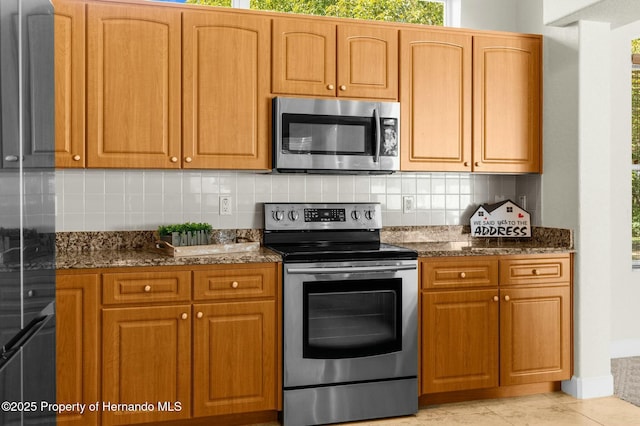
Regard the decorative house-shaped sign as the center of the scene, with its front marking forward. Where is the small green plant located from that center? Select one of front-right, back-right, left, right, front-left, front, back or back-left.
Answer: front-right

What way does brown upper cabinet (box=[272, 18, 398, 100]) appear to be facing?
toward the camera

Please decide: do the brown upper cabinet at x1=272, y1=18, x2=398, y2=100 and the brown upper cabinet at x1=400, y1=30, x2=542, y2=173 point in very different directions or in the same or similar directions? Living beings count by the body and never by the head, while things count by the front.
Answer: same or similar directions

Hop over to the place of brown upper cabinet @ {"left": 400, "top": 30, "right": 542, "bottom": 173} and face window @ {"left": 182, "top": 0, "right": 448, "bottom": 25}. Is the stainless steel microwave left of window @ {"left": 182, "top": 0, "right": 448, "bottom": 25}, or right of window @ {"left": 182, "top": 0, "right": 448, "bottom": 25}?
left

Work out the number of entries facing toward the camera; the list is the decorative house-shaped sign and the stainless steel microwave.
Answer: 2

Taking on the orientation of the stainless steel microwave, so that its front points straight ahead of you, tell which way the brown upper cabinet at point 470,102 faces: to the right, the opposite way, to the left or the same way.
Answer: the same way

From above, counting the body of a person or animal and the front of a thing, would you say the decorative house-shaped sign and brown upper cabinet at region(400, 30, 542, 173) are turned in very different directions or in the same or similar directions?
same or similar directions

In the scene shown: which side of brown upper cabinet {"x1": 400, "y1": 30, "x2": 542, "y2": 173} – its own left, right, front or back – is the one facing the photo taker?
front

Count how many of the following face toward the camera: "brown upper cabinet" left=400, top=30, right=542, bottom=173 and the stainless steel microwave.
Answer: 2

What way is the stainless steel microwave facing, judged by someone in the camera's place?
facing the viewer

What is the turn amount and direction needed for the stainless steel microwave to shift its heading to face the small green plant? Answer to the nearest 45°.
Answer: approximately 90° to its right

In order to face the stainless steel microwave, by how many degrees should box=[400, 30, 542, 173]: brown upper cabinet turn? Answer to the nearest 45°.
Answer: approximately 45° to its right

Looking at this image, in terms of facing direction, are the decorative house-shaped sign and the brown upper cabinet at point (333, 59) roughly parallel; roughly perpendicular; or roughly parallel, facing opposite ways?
roughly parallel

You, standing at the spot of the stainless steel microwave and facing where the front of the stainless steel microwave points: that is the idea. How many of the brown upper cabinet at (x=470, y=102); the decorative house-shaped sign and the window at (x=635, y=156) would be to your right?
0
